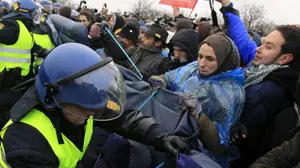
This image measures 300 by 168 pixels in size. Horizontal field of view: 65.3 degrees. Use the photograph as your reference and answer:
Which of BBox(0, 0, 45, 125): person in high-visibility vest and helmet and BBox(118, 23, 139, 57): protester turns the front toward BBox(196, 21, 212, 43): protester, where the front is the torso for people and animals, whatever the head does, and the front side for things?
BBox(0, 0, 45, 125): person in high-visibility vest and helmet

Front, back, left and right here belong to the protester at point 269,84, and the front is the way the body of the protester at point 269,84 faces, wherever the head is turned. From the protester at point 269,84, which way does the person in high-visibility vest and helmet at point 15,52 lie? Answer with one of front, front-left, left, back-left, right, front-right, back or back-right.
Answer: front

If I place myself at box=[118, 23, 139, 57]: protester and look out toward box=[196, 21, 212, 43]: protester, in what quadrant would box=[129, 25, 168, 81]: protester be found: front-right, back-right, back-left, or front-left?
front-right

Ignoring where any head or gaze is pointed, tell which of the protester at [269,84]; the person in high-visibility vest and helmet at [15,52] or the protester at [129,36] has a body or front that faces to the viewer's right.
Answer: the person in high-visibility vest and helmet at [15,52]

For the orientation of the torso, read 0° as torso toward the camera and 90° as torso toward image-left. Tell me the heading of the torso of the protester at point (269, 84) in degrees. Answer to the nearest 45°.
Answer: approximately 90°

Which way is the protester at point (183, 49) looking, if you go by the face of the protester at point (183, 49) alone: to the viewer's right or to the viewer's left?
to the viewer's left

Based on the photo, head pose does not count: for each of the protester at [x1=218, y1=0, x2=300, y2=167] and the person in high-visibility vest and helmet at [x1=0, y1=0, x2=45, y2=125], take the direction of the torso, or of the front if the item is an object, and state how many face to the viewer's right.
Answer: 1

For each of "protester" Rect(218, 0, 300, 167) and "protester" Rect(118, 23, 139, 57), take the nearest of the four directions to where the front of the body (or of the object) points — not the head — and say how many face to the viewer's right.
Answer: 0

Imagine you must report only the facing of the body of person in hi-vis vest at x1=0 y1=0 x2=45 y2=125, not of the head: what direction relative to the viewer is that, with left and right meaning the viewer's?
facing to the right of the viewer

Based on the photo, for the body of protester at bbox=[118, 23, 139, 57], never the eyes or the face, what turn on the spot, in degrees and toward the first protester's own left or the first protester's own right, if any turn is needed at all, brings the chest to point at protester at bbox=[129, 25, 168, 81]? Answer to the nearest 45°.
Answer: approximately 135° to the first protester's own left

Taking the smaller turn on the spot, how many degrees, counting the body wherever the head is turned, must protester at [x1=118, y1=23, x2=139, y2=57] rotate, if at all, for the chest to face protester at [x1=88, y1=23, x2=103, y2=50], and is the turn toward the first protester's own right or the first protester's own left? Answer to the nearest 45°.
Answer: approximately 45° to the first protester's own right

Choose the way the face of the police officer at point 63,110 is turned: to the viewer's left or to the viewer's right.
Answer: to the viewer's right

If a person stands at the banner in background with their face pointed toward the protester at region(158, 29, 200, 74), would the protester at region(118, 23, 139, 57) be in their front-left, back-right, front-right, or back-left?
front-right

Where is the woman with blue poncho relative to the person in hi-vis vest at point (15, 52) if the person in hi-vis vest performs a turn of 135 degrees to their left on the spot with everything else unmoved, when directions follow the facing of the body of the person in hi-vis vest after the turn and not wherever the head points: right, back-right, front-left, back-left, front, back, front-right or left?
back
